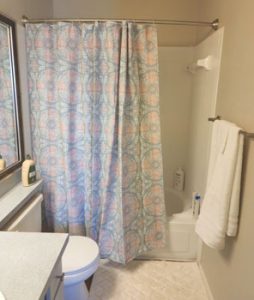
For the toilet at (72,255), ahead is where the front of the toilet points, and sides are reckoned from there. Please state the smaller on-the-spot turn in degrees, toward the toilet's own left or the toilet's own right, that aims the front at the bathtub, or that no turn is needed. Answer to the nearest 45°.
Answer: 0° — it already faces it

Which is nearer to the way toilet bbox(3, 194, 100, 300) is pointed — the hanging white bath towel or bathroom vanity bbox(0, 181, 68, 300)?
the hanging white bath towel

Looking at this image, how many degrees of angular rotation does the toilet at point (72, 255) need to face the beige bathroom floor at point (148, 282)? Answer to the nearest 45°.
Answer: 0° — it already faces it

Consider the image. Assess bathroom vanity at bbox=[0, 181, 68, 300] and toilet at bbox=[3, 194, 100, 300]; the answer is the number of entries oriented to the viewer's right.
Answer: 2

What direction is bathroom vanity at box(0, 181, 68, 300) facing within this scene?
to the viewer's right

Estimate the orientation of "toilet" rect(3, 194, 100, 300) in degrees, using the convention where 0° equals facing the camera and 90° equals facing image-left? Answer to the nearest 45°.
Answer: approximately 270°

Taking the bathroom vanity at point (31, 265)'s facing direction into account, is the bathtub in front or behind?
in front
